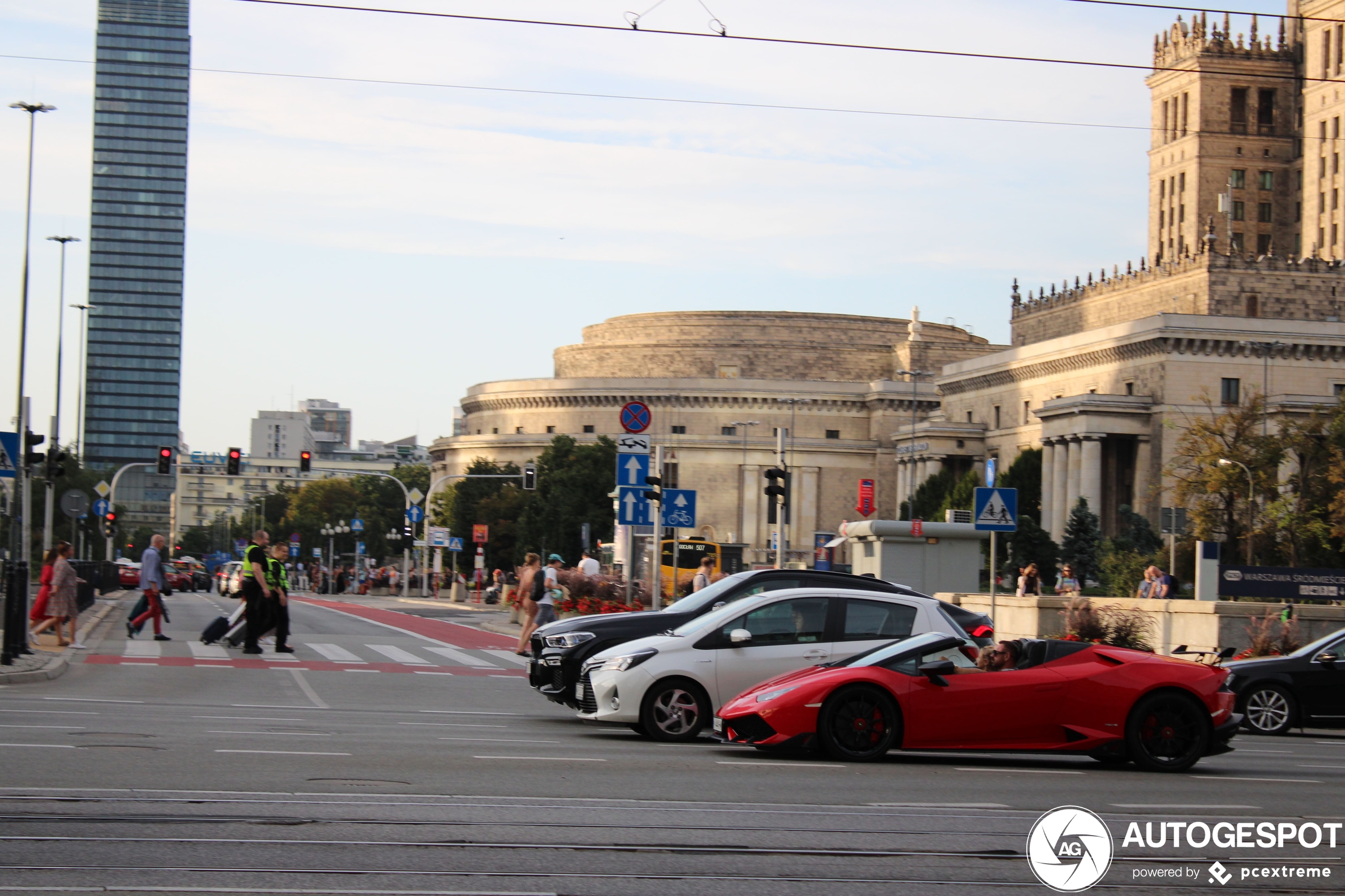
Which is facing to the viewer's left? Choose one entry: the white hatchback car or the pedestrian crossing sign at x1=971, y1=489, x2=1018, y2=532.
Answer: the white hatchback car

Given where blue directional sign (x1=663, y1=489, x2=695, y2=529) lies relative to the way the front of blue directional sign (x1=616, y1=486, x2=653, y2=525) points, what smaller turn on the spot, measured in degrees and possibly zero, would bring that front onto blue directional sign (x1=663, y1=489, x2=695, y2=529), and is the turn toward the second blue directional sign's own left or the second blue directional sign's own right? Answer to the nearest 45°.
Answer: approximately 135° to the second blue directional sign's own left

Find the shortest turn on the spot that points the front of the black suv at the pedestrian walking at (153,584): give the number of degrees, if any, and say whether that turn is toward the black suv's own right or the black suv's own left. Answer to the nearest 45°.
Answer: approximately 45° to the black suv's own right

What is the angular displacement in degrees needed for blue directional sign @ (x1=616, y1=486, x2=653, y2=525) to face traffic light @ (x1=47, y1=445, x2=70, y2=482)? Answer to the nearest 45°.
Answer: approximately 135° to its right

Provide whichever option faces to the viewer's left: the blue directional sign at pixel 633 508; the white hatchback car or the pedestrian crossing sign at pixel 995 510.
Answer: the white hatchback car

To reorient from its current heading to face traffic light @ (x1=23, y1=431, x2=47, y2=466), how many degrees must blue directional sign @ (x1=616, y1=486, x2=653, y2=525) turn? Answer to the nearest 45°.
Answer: approximately 90° to its right

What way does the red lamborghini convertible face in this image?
to the viewer's left

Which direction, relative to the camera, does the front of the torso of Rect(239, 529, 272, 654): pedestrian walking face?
to the viewer's right

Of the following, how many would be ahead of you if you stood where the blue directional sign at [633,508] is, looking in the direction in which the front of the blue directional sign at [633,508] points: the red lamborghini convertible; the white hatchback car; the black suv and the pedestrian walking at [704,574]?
3

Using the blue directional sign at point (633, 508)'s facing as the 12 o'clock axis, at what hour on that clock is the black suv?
The black suv is roughly at 12 o'clock from the blue directional sign.

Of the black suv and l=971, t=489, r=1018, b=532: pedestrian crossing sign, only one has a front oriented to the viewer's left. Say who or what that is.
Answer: the black suv
